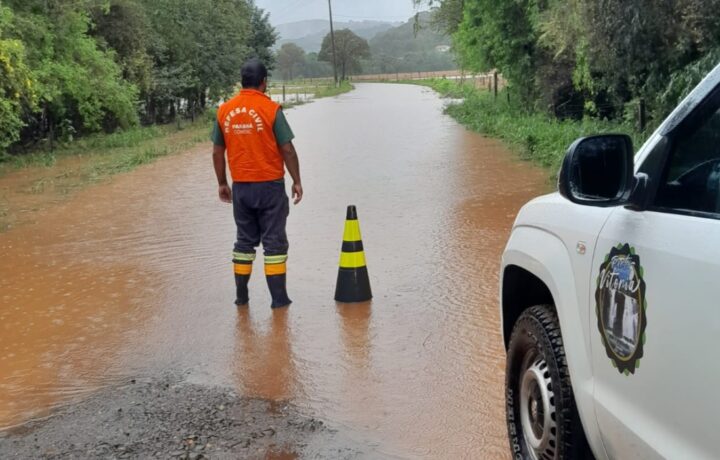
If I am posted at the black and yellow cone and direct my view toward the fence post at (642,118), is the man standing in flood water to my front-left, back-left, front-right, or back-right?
back-left

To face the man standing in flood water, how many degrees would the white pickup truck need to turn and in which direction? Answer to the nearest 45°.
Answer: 0° — it already faces them

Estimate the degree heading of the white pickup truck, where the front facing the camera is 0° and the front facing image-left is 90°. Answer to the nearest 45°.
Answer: approximately 135°

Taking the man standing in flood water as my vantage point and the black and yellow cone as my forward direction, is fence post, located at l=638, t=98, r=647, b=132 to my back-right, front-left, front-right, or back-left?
front-left

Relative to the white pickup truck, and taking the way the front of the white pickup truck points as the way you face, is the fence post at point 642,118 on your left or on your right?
on your right

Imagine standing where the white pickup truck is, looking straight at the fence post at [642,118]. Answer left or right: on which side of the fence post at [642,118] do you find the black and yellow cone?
left

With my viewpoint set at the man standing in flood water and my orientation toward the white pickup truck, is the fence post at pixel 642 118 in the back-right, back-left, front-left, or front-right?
back-left
